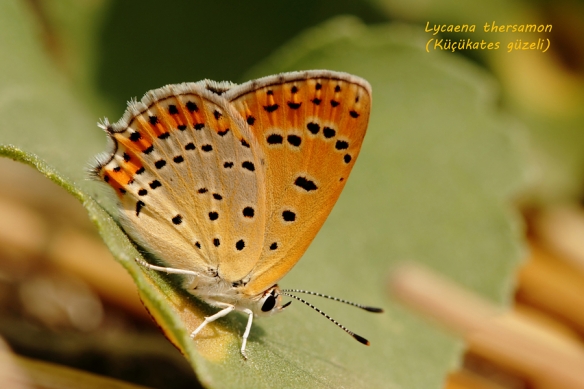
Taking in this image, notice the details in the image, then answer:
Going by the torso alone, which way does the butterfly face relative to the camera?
to the viewer's right
